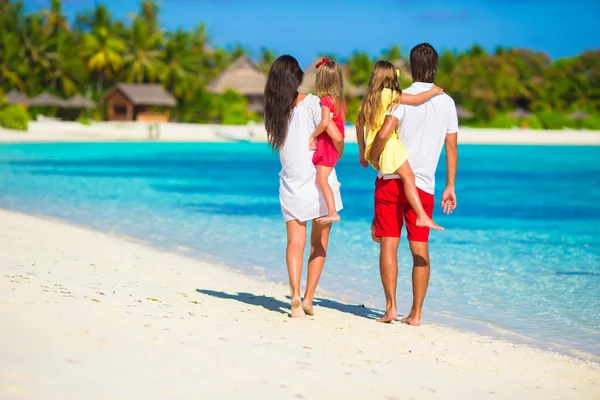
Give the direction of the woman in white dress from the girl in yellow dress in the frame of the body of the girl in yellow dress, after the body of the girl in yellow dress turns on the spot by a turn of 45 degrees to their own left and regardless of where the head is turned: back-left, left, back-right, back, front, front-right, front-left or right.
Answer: left

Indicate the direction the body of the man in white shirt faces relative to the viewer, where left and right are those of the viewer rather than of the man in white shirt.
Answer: facing away from the viewer

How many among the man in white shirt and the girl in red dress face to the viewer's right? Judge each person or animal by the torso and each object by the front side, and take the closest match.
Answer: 0

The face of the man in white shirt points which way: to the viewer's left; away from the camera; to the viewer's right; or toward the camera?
away from the camera

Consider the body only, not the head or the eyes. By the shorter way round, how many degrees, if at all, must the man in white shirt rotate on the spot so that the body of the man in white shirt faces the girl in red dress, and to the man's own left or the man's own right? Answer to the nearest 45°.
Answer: approximately 90° to the man's own left

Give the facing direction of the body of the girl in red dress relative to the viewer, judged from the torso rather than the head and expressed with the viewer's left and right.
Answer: facing away from the viewer and to the left of the viewer

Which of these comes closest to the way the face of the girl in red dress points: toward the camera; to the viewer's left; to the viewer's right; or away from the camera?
away from the camera

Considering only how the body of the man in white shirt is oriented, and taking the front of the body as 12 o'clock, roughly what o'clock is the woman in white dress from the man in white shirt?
The woman in white dress is roughly at 9 o'clock from the man in white shirt.

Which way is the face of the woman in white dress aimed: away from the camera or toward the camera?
away from the camera

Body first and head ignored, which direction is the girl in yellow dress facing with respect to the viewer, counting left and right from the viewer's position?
facing away from the viewer and to the right of the viewer

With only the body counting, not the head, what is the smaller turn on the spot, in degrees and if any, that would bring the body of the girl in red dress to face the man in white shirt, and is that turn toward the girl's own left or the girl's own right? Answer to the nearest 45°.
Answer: approximately 135° to the girl's own right
